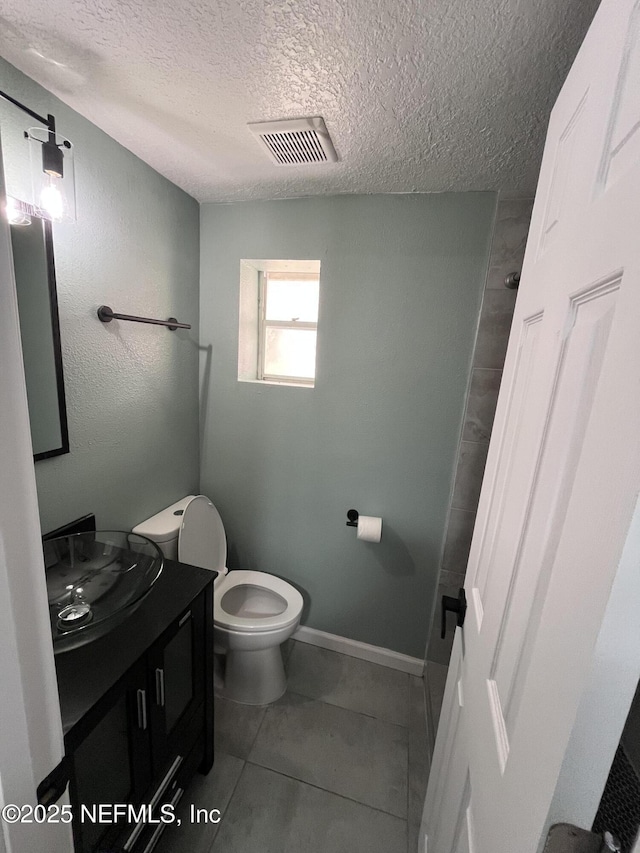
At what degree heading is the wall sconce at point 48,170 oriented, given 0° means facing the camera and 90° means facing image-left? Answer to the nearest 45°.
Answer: approximately 315°

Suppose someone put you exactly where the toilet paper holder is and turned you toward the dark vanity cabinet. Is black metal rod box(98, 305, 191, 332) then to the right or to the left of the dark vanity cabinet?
right

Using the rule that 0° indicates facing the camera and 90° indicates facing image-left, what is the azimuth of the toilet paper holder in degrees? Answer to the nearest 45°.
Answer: approximately 0°

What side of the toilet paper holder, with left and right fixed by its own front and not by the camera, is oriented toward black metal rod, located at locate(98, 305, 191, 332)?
right

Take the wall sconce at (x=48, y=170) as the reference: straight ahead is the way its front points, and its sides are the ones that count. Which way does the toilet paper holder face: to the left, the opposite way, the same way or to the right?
to the right

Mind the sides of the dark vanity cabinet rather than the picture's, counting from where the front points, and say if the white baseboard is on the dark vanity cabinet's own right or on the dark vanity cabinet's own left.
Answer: on the dark vanity cabinet's own left

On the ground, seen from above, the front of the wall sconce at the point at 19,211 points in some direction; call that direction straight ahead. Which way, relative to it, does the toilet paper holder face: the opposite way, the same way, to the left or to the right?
to the right

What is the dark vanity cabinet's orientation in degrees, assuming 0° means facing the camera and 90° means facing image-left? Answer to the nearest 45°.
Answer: approximately 315°
